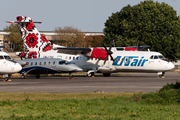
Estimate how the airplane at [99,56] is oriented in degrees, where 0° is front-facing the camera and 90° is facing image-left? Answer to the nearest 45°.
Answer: approximately 315°
